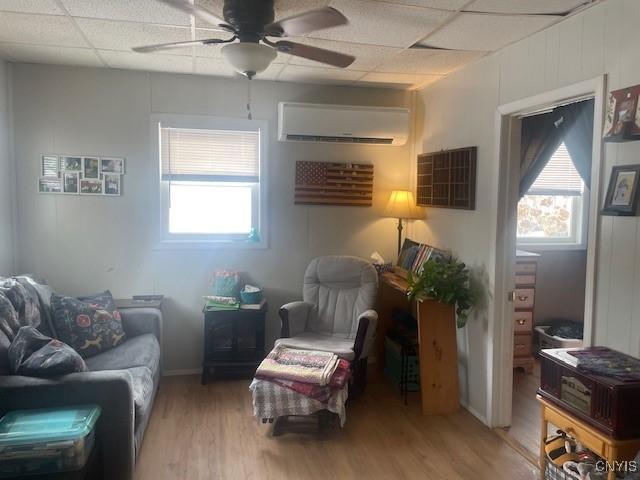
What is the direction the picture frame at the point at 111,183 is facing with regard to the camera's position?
facing the viewer

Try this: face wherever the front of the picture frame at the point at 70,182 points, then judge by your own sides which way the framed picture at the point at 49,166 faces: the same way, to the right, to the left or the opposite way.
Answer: the same way

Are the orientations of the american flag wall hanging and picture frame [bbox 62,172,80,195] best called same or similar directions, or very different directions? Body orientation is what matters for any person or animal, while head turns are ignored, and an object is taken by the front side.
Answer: same or similar directions

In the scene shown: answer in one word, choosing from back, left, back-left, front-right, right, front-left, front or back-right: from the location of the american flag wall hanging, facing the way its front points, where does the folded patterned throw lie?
front

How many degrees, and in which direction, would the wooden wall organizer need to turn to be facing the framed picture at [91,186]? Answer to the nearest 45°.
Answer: approximately 45° to its right

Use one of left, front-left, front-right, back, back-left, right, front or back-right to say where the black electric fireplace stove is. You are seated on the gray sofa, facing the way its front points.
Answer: front-left

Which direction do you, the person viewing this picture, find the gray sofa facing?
facing to the right of the viewer

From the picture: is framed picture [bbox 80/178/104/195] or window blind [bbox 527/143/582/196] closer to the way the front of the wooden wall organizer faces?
the framed picture

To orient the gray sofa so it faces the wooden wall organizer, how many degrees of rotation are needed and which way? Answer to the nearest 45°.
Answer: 0° — it already faces it

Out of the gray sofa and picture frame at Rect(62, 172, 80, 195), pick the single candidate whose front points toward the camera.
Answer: the picture frame

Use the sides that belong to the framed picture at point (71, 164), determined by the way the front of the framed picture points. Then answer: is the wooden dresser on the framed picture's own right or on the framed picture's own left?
on the framed picture's own left

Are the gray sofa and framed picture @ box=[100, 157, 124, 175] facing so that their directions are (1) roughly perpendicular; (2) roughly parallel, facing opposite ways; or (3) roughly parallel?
roughly perpendicular

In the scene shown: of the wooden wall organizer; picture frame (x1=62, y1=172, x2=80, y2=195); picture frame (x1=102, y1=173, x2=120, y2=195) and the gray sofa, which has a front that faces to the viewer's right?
the gray sofa

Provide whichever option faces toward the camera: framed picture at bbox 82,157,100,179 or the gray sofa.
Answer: the framed picture

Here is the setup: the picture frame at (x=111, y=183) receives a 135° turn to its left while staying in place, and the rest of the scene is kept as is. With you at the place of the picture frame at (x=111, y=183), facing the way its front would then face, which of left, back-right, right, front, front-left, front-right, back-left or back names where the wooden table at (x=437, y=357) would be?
right

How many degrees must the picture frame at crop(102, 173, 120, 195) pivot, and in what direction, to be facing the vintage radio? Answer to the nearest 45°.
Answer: approximately 45° to its left

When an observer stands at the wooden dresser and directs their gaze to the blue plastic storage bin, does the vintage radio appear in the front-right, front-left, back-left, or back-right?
front-left

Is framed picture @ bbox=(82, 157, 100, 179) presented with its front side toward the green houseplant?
no

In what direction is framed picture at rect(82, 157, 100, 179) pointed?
toward the camera
